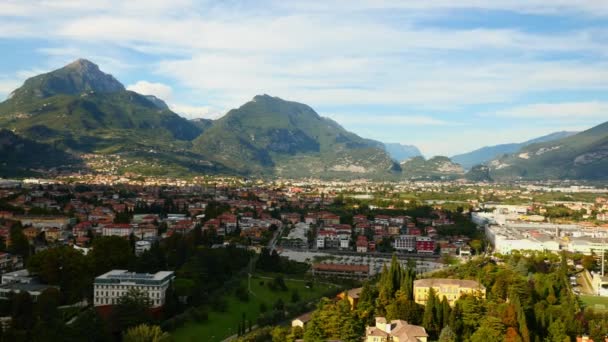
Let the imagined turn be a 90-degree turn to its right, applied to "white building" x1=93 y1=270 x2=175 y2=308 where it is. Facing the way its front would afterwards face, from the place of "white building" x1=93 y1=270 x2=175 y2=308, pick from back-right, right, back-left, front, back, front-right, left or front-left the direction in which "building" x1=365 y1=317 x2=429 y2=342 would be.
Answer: back-left

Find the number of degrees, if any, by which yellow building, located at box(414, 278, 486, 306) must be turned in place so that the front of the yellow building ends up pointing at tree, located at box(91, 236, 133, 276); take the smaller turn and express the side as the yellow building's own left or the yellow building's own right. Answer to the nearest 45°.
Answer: approximately 90° to the yellow building's own right

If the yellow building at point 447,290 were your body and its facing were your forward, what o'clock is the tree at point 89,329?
The tree is roughly at 2 o'clock from the yellow building.

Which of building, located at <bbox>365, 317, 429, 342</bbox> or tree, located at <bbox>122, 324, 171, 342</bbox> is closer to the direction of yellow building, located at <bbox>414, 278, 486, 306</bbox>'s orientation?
the building

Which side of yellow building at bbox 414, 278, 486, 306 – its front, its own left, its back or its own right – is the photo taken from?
front

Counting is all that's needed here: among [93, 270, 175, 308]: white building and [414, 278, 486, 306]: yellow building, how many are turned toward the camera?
2

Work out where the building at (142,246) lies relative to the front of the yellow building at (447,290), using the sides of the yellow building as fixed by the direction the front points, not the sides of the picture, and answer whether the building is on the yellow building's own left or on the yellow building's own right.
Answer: on the yellow building's own right

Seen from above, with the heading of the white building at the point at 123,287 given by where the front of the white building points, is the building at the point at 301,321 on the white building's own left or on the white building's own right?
on the white building's own left

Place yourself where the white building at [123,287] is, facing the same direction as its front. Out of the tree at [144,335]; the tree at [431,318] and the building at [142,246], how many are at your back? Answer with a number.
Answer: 1

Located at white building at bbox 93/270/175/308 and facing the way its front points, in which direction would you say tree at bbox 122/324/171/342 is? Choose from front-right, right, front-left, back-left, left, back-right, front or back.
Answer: front

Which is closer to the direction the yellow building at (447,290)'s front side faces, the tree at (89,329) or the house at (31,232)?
the tree

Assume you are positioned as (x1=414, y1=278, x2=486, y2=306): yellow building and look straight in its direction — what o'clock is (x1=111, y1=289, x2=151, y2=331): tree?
The tree is roughly at 2 o'clock from the yellow building.

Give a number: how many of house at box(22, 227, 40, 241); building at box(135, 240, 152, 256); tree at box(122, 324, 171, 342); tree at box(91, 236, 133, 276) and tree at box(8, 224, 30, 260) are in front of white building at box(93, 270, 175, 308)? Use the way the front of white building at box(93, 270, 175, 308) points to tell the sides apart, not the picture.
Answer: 1

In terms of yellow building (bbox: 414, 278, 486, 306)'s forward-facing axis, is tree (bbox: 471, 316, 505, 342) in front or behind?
in front

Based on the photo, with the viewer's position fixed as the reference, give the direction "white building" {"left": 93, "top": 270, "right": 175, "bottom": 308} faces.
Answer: facing the viewer

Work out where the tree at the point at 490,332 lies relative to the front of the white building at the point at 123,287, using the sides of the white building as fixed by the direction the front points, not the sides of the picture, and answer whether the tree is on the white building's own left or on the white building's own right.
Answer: on the white building's own left
